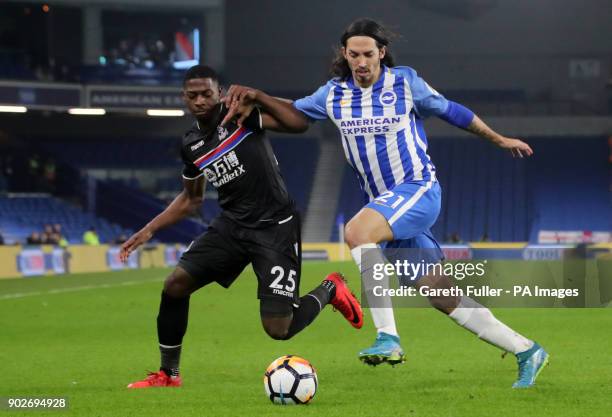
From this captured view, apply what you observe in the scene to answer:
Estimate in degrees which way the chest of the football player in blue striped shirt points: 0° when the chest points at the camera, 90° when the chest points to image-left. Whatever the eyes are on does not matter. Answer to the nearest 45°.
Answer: approximately 45°
